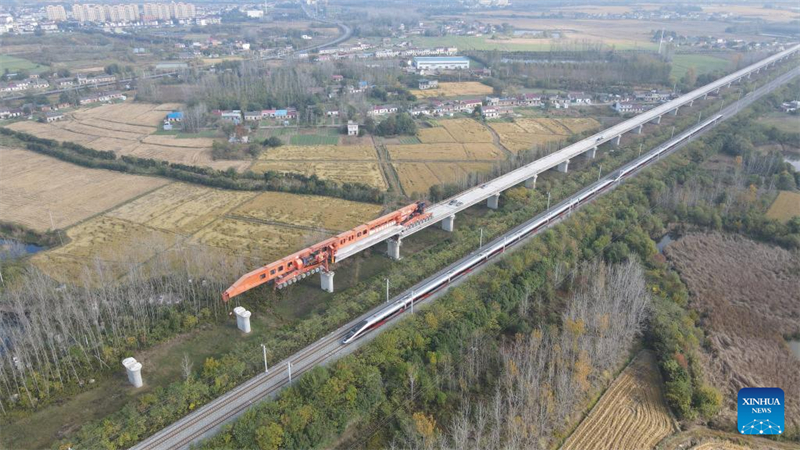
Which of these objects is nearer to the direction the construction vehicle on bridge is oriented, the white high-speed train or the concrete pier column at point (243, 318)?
the concrete pier column

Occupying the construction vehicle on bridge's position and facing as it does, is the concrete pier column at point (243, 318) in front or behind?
in front

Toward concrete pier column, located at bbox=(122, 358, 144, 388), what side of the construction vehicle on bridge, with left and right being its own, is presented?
front

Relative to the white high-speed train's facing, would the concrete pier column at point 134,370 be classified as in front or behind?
in front

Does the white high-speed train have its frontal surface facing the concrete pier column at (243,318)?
yes

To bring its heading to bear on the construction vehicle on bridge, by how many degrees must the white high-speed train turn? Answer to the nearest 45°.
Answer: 0° — it already faces it

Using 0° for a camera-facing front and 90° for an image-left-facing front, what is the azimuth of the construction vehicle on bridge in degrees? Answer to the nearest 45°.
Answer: approximately 45°

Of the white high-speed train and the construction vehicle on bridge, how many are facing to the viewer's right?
0
